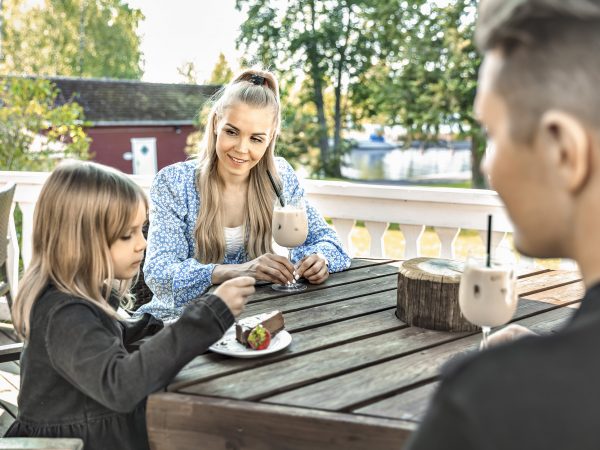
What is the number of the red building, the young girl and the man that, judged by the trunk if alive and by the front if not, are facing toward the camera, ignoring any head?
1

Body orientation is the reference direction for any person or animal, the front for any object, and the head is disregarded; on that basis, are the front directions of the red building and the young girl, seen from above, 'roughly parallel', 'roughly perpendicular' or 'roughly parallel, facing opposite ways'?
roughly perpendicular

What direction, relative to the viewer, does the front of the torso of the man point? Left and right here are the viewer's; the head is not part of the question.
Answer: facing away from the viewer and to the left of the viewer

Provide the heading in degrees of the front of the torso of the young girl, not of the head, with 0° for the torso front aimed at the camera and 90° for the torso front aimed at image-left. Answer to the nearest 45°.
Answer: approximately 270°

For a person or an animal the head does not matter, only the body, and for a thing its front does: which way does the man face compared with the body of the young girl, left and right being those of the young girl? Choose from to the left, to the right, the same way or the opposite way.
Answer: to the left

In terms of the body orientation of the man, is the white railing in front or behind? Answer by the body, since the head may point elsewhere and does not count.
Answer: in front

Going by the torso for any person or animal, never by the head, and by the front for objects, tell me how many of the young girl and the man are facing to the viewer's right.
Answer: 1

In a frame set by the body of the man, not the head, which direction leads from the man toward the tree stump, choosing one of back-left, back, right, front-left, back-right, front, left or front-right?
front-right

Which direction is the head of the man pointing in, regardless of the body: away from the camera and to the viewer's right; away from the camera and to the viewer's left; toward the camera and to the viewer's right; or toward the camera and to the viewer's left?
away from the camera and to the viewer's left

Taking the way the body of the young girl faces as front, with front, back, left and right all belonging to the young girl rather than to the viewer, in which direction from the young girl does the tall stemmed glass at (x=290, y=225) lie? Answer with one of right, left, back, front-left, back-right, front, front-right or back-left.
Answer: front-left

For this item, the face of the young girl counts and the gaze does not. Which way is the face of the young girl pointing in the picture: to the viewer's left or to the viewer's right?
to the viewer's right

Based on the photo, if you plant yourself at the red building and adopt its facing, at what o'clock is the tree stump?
The tree stump is roughly at 12 o'clock from the red building.

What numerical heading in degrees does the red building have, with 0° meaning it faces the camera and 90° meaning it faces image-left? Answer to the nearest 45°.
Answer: approximately 0°
